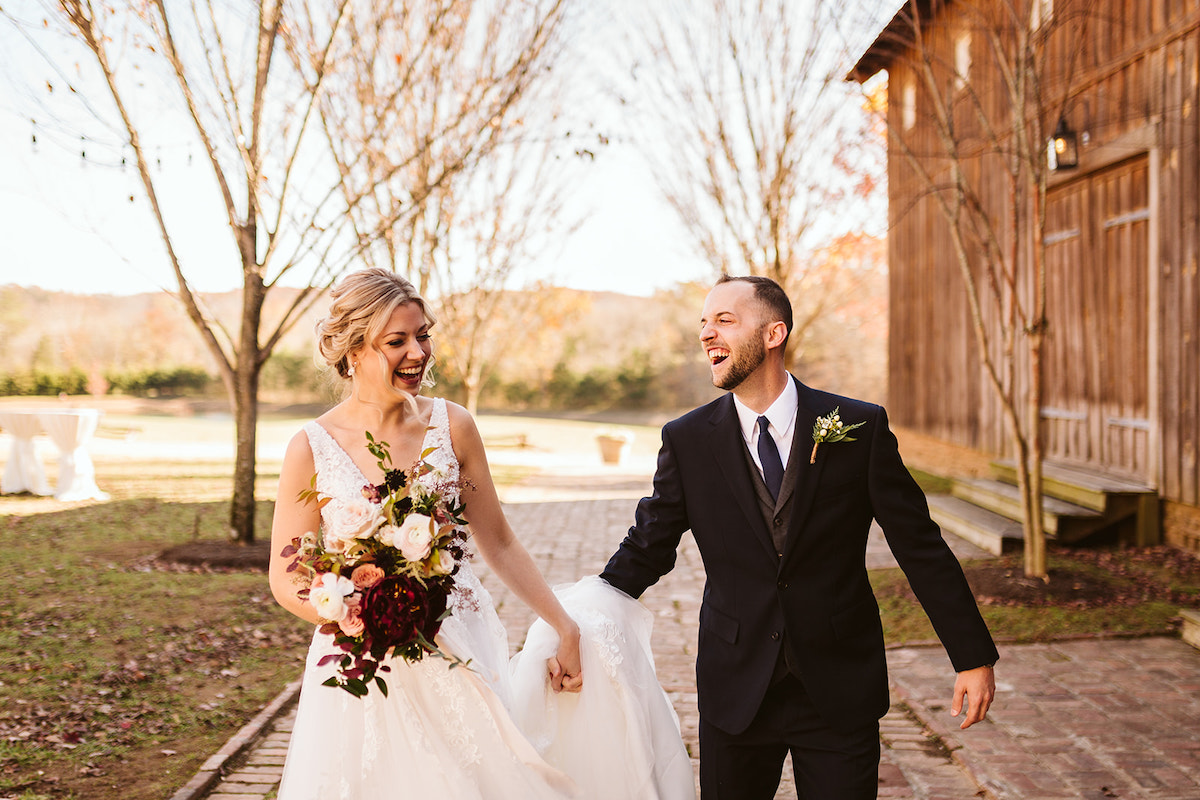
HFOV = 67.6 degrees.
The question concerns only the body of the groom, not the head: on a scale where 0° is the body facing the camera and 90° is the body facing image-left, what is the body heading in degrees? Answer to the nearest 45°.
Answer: approximately 0°

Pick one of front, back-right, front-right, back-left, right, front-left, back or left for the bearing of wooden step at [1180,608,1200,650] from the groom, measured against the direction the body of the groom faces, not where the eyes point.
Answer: back-left

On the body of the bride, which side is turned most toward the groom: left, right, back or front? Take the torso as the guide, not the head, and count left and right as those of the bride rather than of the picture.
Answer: left

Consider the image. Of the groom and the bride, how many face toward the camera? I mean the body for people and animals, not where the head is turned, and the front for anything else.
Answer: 2

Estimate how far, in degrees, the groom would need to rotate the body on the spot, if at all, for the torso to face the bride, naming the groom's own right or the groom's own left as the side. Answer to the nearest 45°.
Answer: approximately 90° to the groom's own right

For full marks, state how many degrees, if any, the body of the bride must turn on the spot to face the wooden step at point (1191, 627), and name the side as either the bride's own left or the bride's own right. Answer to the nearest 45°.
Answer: approximately 135° to the bride's own left

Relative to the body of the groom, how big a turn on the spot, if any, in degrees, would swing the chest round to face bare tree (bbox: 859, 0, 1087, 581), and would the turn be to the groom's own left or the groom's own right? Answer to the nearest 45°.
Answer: approximately 180°

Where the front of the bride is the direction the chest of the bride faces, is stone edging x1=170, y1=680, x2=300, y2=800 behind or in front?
behind

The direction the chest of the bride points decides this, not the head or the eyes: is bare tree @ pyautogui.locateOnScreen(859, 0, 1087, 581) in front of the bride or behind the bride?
behind
